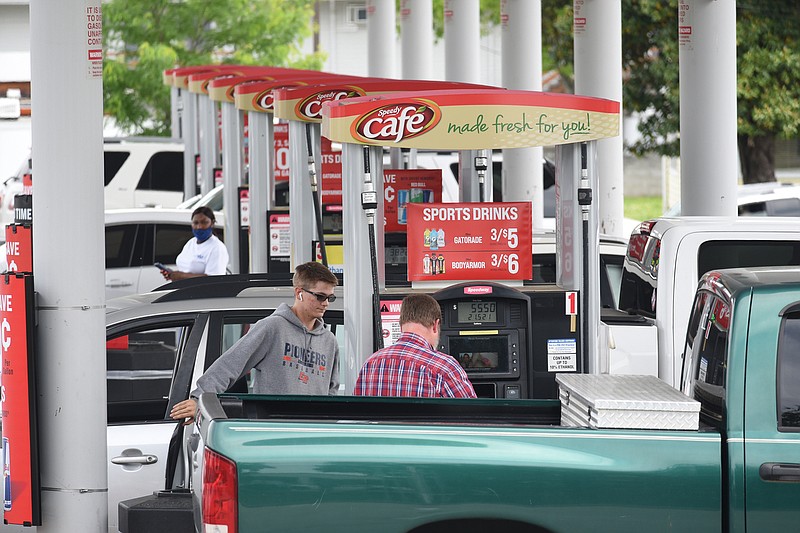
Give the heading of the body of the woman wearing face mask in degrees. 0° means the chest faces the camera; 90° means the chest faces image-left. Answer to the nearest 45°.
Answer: approximately 45°

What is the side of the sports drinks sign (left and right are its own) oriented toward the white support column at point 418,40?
back

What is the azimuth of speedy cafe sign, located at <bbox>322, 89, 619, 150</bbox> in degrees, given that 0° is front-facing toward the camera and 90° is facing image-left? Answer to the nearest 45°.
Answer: approximately 0°

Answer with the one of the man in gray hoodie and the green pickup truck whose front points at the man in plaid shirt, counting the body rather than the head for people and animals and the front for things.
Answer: the man in gray hoodie

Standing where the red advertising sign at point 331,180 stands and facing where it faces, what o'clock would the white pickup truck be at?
The white pickup truck is roughly at 11 o'clock from the red advertising sign.

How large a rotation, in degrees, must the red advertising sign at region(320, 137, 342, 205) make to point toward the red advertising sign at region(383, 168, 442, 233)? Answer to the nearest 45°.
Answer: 0° — it already faces it

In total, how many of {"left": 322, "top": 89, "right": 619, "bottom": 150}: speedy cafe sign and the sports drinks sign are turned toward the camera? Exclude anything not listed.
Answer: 2

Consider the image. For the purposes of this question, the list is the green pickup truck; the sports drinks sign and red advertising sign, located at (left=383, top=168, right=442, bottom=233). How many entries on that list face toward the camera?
2

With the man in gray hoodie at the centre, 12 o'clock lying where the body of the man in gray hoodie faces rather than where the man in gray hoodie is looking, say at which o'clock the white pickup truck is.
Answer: The white pickup truck is roughly at 10 o'clock from the man in gray hoodie.

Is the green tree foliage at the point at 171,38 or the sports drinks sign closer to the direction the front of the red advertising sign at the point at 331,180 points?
the sports drinks sign

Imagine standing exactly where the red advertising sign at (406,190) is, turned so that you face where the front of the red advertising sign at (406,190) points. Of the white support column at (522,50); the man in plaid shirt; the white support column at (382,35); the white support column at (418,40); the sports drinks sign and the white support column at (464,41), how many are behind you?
4
